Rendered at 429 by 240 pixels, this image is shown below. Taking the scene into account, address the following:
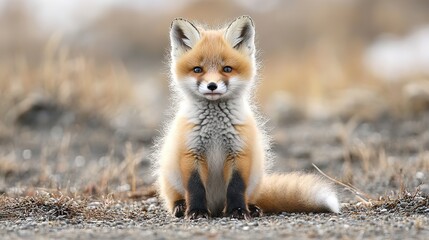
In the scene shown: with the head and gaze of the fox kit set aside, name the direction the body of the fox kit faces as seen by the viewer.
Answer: toward the camera
